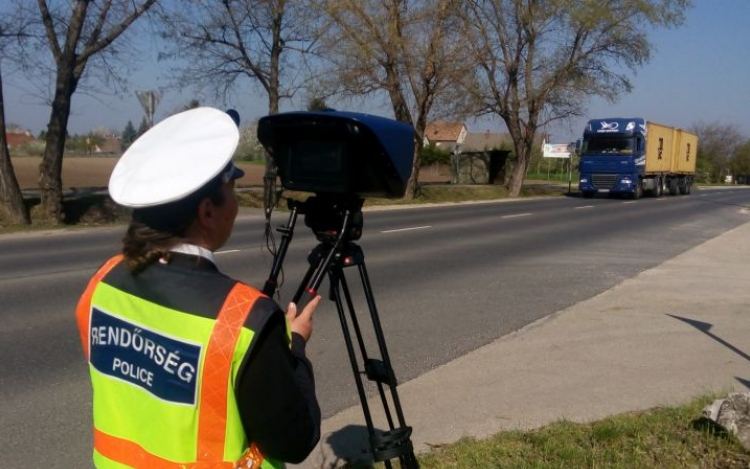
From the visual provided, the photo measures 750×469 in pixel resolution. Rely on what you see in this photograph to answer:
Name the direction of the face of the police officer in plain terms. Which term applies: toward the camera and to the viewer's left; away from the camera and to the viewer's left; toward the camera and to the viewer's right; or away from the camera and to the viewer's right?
away from the camera and to the viewer's right

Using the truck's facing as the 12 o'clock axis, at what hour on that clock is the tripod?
The tripod is roughly at 12 o'clock from the truck.

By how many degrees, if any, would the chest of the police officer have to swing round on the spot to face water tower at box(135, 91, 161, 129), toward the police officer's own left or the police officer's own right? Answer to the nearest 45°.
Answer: approximately 45° to the police officer's own left

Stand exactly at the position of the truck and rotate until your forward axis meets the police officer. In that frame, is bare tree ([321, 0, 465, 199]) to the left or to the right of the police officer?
right

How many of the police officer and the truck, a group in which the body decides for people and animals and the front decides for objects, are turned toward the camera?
1

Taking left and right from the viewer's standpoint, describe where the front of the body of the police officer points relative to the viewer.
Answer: facing away from the viewer and to the right of the viewer

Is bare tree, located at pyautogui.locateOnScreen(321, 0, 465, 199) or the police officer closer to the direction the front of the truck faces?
the police officer

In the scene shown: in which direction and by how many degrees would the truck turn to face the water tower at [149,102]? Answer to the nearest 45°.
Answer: approximately 135° to its right

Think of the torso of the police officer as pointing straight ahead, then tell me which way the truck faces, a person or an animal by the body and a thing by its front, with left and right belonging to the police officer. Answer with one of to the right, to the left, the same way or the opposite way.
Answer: the opposite way

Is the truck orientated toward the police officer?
yes

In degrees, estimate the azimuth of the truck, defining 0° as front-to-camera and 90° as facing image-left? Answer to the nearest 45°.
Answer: approximately 0°
